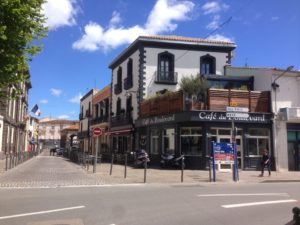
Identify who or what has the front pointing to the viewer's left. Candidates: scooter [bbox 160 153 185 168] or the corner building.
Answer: the scooter

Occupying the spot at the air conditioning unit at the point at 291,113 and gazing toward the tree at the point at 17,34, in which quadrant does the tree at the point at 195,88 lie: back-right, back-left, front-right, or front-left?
front-right

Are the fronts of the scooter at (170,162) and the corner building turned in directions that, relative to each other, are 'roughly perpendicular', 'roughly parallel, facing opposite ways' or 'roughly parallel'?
roughly perpendicular

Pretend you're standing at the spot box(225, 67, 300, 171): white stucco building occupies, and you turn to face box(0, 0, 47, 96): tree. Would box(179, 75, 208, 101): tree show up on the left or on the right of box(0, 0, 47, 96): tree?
right

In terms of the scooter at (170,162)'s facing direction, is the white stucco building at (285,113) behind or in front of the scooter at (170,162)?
behind

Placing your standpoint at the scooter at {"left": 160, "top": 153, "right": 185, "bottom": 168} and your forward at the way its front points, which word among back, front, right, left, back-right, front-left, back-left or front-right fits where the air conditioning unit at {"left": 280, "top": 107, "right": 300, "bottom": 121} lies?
back

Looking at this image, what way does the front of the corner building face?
toward the camera
